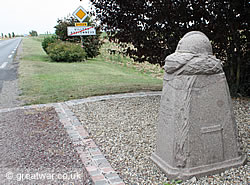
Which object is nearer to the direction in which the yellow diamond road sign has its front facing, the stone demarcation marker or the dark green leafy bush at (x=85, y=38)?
the stone demarcation marker

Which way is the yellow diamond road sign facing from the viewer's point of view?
toward the camera

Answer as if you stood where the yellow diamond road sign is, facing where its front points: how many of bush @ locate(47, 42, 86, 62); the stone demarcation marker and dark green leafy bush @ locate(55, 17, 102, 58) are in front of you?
1

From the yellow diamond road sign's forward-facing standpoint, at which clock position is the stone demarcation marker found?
The stone demarcation marker is roughly at 12 o'clock from the yellow diamond road sign.

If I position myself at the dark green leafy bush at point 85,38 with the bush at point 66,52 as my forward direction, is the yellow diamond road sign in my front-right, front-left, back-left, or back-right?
front-left

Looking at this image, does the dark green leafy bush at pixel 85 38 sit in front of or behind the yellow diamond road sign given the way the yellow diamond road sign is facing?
behind
